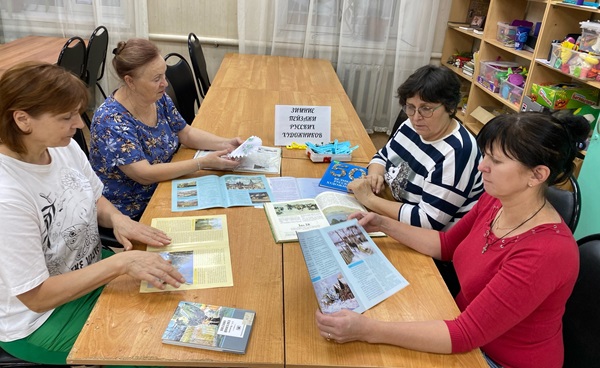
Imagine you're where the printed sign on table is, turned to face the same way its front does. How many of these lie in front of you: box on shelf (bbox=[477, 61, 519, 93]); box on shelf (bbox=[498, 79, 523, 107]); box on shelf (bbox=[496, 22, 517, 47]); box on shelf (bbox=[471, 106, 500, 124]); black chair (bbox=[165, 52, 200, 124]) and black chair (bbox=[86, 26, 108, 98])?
0

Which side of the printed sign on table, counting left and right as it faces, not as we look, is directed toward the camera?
front

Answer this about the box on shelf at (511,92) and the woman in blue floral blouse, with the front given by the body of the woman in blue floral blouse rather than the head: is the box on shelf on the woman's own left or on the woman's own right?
on the woman's own left

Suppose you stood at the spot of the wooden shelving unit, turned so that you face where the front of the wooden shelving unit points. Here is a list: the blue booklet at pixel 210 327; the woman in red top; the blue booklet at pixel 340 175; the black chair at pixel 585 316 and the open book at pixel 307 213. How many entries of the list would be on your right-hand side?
0

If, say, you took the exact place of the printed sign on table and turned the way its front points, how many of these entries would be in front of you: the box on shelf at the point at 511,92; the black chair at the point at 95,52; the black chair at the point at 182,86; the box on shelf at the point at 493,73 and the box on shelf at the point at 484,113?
0

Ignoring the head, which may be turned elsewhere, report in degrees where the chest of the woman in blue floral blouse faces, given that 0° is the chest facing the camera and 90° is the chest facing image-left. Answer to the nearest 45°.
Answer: approximately 315°

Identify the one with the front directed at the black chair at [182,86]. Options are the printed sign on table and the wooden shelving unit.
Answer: the wooden shelving unit

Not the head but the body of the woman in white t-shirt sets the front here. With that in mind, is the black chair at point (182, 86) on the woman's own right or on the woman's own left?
on the woman's own left

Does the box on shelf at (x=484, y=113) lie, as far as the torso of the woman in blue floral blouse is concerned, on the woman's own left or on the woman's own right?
on the woman's own left

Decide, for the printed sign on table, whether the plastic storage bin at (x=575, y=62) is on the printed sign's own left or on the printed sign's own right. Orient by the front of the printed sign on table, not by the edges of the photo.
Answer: on the printed sign's own left

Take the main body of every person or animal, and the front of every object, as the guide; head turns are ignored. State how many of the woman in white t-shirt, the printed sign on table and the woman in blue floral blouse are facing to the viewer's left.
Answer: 0

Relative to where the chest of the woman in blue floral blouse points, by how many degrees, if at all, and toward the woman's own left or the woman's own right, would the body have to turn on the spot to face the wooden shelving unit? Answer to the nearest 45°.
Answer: approximately 90° to the woman's own left

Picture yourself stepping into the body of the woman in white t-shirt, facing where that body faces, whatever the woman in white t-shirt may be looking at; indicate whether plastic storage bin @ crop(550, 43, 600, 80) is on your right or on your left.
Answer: on your left

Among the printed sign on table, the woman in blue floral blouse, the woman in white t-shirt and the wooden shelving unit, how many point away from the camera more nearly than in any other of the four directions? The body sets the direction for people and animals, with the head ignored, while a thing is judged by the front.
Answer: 0

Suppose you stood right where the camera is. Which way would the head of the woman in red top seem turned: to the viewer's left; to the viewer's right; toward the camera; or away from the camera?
to the viewer's left

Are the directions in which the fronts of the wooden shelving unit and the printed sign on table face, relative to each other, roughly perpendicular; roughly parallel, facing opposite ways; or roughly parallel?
roughly perpendicular

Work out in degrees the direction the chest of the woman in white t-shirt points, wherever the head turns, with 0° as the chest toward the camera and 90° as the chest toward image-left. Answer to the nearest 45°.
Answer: approximately 315°

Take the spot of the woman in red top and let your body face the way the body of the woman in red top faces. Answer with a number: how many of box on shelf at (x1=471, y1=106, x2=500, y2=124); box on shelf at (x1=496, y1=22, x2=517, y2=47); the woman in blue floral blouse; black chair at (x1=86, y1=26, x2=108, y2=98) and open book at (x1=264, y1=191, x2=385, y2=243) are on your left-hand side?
0

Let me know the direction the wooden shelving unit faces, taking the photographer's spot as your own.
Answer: facing the viewer and to the left of the viewer

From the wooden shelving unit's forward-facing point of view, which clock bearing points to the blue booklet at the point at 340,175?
The blue booklet is roughly at 11 o'clock from the wooden shelving unit.

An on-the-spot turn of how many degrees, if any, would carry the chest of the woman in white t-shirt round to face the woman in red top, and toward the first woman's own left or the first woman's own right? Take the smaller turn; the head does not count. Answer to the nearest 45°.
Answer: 0° — they already face them

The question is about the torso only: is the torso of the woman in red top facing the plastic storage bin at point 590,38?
no

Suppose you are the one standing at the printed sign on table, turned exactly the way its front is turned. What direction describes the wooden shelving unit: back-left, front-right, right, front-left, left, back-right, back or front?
back-left
